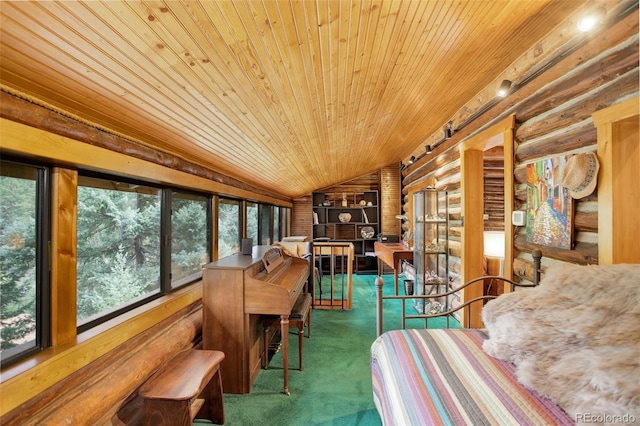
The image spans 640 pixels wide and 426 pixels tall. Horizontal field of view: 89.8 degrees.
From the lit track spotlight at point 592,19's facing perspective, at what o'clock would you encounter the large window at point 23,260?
The large window is roughly at 12 o'clock from the lit track spotlight.

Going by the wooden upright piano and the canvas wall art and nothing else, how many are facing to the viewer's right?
1

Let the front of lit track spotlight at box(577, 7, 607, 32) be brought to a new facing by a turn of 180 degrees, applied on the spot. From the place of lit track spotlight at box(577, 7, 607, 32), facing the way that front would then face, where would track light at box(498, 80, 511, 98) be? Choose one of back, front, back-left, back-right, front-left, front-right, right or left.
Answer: left

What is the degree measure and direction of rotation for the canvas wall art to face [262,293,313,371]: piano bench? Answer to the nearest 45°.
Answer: approximately 45° to its right

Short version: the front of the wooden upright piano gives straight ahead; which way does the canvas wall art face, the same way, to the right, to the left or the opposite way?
the opposite way

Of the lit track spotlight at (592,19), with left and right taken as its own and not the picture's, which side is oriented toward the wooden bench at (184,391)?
front

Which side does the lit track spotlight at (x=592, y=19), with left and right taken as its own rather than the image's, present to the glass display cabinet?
right

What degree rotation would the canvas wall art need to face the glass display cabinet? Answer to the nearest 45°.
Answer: approximately 90° to its right

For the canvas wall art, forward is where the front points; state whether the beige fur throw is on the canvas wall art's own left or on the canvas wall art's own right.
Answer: on the canvas wall art's own left

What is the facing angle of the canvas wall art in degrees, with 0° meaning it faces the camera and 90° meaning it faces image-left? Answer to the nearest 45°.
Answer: approximately 45°

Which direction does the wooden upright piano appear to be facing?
to the viewer's right

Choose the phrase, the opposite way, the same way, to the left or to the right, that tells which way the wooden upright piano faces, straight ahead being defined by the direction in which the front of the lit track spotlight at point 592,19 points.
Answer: the opposite way

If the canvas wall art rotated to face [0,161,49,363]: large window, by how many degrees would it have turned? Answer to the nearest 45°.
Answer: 0° — it already faces it

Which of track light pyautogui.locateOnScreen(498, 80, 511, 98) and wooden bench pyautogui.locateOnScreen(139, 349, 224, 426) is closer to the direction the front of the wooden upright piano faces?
the track light

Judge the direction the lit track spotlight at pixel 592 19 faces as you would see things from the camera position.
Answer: facing the viewer and to the left of the viewer
